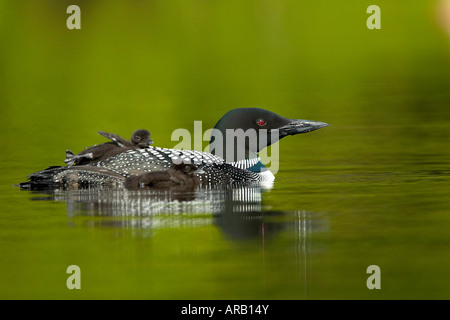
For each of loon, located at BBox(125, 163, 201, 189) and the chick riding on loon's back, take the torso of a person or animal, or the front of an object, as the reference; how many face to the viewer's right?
2

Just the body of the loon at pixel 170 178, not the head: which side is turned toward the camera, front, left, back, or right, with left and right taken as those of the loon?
right

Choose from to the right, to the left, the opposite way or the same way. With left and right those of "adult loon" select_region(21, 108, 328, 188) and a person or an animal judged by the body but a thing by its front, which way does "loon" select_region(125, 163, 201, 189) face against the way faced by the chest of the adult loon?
the same way

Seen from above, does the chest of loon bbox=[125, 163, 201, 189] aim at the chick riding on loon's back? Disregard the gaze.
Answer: no

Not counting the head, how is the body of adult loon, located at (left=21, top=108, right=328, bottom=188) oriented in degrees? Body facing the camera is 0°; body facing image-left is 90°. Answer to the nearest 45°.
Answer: approximately 270°

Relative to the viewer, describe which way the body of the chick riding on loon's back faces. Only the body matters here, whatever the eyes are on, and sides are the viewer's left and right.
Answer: facing to the right of the viewer

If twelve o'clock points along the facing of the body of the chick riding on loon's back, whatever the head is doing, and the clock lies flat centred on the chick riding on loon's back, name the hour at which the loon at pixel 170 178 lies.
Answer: The loon is roughly at 1 o'clock from the chick riding on loon's back.
